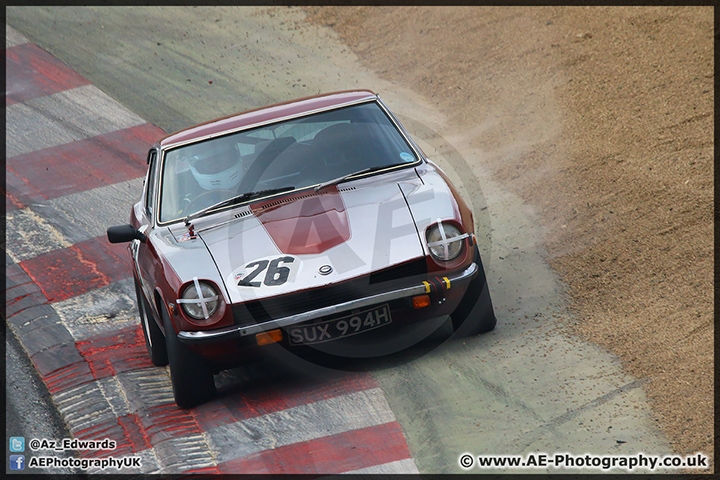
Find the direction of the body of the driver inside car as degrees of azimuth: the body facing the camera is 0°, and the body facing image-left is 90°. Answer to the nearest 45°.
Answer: approximately 0°
